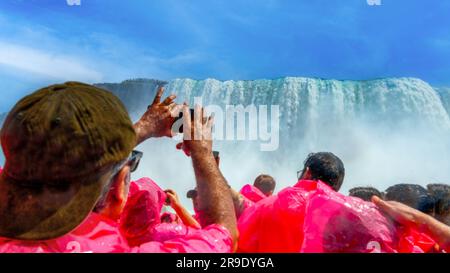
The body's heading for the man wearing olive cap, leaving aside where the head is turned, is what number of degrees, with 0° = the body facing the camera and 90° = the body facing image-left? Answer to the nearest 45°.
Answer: approximately 225°

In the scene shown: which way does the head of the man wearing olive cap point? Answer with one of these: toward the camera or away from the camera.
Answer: away from the camera
